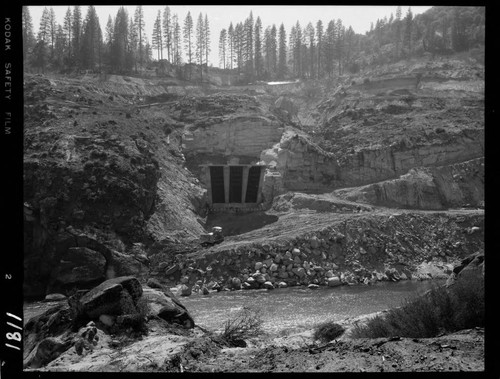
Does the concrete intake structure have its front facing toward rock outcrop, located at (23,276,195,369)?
yes

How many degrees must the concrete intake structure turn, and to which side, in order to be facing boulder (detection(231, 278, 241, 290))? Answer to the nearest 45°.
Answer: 0° — it already faces it

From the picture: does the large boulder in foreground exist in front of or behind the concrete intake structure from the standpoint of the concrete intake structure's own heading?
in front

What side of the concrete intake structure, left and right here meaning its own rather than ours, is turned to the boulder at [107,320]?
front

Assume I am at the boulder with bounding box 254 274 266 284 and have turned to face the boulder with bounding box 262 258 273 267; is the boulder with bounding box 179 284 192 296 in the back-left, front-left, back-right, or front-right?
back-left

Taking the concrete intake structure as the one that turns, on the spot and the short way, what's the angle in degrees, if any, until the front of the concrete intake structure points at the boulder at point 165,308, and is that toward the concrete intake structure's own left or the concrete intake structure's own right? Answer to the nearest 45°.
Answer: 0° — it already faces it

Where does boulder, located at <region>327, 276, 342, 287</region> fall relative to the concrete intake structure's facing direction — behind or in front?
in front

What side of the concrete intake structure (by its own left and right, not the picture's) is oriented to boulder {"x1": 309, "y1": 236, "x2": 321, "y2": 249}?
front

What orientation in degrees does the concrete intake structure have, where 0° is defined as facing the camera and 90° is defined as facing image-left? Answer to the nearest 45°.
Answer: approximately 0°
